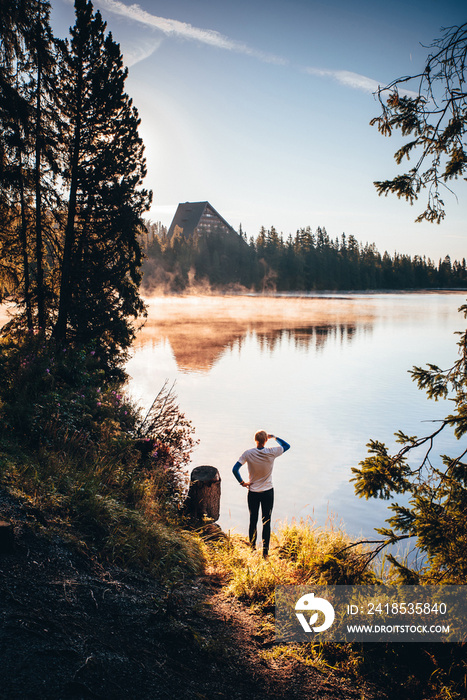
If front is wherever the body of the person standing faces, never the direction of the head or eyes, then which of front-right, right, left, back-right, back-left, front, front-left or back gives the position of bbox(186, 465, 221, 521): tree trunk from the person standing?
front-left

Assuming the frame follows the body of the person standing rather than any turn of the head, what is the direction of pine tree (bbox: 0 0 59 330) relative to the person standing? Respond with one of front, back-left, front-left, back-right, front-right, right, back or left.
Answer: front-left

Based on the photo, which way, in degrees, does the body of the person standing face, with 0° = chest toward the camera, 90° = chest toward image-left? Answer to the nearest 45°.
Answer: approximately 180°

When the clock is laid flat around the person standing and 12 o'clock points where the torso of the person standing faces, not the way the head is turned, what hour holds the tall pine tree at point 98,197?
The tall pine tree is roughly at 11 o'clock from the person standing.
